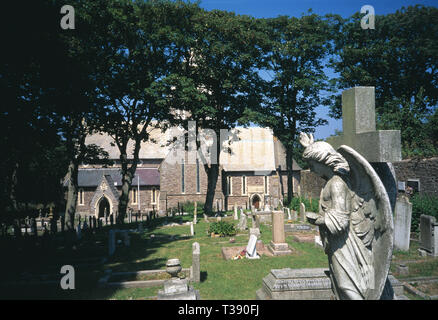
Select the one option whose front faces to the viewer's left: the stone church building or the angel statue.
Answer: the angel statue

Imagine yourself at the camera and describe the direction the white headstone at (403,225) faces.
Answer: facing the viewer and to the left of the viewer

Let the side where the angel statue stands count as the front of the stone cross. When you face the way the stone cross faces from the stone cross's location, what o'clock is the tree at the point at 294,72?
The tree is roughly at 4 o'clock from the stone cross.

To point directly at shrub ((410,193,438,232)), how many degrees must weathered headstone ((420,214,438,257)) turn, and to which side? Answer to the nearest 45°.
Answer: approximately 135° to its right

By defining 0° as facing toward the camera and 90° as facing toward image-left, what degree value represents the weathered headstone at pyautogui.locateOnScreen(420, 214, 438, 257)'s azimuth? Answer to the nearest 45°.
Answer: approximately 45°

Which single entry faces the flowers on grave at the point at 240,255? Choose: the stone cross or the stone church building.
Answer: the stone church building

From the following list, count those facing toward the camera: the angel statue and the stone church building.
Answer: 1

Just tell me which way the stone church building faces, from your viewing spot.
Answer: facing the viewer

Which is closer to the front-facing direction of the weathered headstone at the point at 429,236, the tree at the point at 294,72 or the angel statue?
the angel statue

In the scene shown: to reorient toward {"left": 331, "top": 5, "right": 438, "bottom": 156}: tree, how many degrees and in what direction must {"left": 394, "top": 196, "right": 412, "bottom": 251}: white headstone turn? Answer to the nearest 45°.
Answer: approximately 135° to its right

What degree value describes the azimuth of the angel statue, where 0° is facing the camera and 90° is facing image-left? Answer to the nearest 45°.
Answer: approximately 90°

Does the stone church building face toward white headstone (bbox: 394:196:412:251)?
yes

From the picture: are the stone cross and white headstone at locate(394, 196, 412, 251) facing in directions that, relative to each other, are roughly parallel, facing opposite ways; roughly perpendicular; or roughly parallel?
roughly parallel
